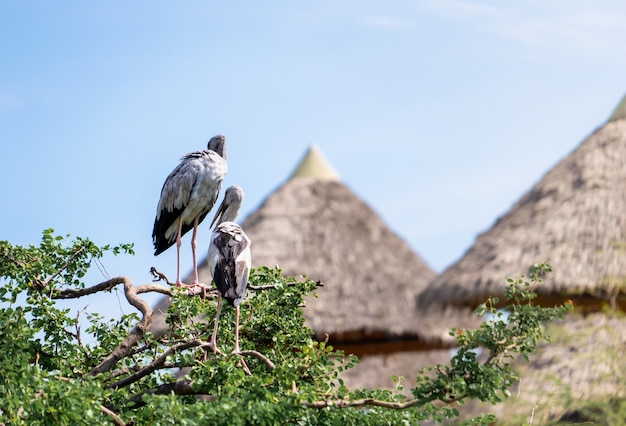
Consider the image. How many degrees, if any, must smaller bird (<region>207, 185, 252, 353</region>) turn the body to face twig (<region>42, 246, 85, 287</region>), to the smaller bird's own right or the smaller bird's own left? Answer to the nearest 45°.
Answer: approximately 45° to the smaller bird's own left

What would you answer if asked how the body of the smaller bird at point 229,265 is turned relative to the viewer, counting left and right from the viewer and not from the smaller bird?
facing away from the viewer

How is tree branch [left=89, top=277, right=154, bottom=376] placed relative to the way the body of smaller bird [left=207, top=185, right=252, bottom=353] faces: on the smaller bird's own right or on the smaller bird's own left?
on the smaller bird's own left

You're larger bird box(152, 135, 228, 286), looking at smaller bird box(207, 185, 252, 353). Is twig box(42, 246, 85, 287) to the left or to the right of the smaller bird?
right
